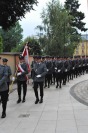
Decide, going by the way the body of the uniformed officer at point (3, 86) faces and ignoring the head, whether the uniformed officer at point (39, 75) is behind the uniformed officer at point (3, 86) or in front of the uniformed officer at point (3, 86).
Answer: behind

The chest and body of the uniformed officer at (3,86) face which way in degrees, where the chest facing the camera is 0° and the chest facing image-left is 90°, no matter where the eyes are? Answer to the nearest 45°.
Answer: approximately 0°

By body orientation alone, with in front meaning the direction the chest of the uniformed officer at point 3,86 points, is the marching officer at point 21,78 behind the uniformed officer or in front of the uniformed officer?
behind
